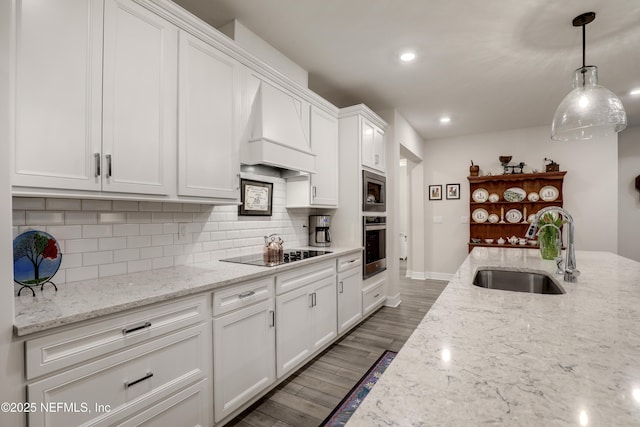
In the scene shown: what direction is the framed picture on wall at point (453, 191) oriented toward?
toward the camera

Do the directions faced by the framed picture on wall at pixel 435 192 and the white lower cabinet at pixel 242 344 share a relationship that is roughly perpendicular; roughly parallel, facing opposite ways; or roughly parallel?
roughly perpendicular

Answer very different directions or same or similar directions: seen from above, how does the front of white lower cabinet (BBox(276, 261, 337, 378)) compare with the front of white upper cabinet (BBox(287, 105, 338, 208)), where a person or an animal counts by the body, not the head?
same or similar directions

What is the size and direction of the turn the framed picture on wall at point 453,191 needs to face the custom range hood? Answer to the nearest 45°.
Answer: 0° — it already faces it

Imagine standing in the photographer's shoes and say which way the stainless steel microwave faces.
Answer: facing the viewer and to the right of the viewer

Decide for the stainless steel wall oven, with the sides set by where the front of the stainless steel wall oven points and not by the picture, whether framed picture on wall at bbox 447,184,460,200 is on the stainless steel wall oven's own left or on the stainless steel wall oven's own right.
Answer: on the stainless steel wall oven's own left

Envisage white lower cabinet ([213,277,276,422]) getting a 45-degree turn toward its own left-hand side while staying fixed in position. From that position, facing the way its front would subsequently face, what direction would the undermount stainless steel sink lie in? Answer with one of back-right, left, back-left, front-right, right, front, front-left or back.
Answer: front

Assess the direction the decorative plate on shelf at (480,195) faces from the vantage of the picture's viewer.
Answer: facing the viewer

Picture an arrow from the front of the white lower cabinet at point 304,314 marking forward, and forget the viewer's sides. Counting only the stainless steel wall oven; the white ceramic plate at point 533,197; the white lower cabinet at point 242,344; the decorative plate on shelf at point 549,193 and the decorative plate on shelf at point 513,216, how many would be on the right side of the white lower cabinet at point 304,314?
1

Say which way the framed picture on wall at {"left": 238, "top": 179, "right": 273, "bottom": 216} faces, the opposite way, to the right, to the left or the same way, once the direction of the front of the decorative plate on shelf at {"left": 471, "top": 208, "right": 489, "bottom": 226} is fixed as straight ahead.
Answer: to the left

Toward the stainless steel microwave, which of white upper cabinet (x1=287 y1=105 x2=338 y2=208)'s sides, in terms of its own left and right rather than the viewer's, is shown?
left

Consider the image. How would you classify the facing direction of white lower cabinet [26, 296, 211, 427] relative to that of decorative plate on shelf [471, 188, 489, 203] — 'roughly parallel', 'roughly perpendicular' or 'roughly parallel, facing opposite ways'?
roughly perpendicular

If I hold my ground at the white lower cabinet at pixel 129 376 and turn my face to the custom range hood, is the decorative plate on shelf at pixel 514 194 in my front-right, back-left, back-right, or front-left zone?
front-right

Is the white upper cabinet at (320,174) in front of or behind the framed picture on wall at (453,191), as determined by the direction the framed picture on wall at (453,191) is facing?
in front

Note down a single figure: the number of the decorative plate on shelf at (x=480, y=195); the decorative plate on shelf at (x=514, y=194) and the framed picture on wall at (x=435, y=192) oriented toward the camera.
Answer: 3
